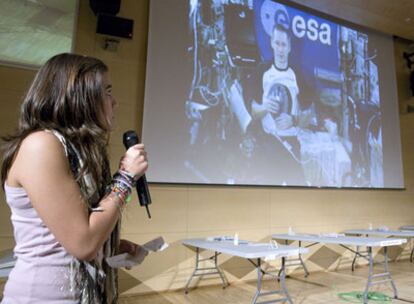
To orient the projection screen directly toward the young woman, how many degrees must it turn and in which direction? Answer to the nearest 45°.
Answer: approximately 45° to its right

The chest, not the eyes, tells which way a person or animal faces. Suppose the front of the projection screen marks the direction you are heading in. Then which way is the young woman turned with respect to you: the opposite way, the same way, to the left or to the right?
to the left

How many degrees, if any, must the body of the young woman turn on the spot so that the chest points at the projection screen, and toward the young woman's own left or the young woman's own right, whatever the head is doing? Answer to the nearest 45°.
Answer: approximately 45° to the young woman's own left

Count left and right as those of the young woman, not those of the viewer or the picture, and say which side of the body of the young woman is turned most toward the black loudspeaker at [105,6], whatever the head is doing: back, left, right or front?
left

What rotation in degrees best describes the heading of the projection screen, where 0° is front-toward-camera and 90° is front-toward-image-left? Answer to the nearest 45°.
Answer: approximately 315°

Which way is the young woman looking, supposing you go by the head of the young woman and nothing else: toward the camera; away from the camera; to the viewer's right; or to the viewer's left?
to the viewer's right

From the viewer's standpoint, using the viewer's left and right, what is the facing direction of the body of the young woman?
facing to the right of the viewer

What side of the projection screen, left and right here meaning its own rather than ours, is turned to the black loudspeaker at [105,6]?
right

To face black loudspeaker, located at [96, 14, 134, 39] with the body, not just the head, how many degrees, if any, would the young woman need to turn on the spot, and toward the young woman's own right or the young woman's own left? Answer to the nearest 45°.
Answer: approximately 90° to the young woman's own left
